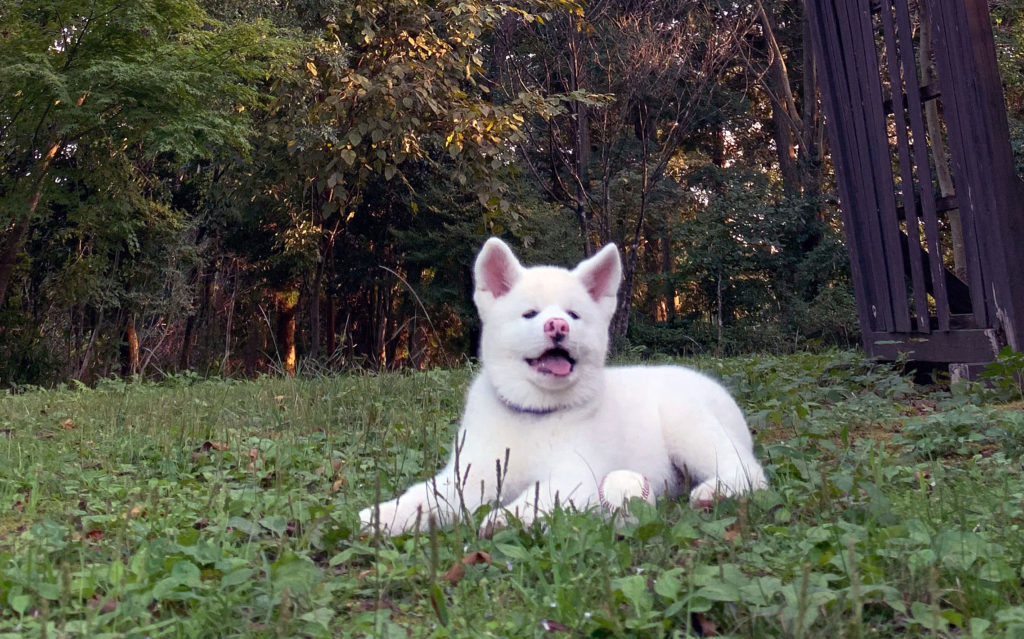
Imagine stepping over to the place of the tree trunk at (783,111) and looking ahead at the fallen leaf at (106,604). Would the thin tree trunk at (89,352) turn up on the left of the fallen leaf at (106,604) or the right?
right

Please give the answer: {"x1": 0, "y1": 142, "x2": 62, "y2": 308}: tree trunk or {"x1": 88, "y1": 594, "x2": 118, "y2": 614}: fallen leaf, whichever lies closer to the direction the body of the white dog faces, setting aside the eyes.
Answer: the fallen leaf

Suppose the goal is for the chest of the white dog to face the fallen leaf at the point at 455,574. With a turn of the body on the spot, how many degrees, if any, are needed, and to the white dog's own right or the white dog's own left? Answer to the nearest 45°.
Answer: approximately 45° to the white dog's own left

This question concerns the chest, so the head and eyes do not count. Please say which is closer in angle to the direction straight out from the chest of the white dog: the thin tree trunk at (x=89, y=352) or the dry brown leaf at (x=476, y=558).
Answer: the dry brown leaf

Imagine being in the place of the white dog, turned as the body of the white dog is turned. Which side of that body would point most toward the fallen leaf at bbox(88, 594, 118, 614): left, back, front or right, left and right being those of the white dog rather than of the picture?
front

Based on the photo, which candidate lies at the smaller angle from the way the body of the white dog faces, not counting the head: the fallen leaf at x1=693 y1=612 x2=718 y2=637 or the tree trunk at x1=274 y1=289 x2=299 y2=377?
the fallen leaf

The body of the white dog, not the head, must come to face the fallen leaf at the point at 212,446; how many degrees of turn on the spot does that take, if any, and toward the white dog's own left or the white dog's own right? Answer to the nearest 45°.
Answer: approximately 90° to the white dog's own right

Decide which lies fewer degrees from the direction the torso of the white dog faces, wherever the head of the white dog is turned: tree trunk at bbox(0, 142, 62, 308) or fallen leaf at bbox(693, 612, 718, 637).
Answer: the fallen leaf

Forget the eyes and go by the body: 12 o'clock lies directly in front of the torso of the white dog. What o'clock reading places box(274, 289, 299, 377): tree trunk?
The tree trunk is roughly at 4 o'clock from the white dog.

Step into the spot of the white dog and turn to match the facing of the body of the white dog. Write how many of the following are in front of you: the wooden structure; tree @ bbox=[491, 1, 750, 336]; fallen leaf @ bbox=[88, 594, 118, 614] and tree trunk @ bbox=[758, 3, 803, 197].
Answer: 1

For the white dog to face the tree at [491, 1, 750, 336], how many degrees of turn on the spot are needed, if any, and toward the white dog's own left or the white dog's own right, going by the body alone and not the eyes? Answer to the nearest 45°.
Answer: approximately 135° to the white dog's own right

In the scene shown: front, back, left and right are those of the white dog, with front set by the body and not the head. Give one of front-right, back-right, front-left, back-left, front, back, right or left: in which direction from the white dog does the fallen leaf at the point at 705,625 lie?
front-left

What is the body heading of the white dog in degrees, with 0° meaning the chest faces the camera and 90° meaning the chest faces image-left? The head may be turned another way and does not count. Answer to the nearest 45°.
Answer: approximately 45°
